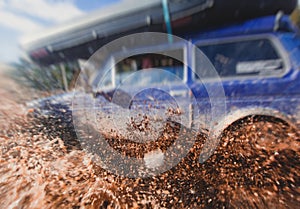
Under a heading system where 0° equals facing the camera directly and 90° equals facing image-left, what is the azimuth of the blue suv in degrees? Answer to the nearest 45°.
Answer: approximately 90°
